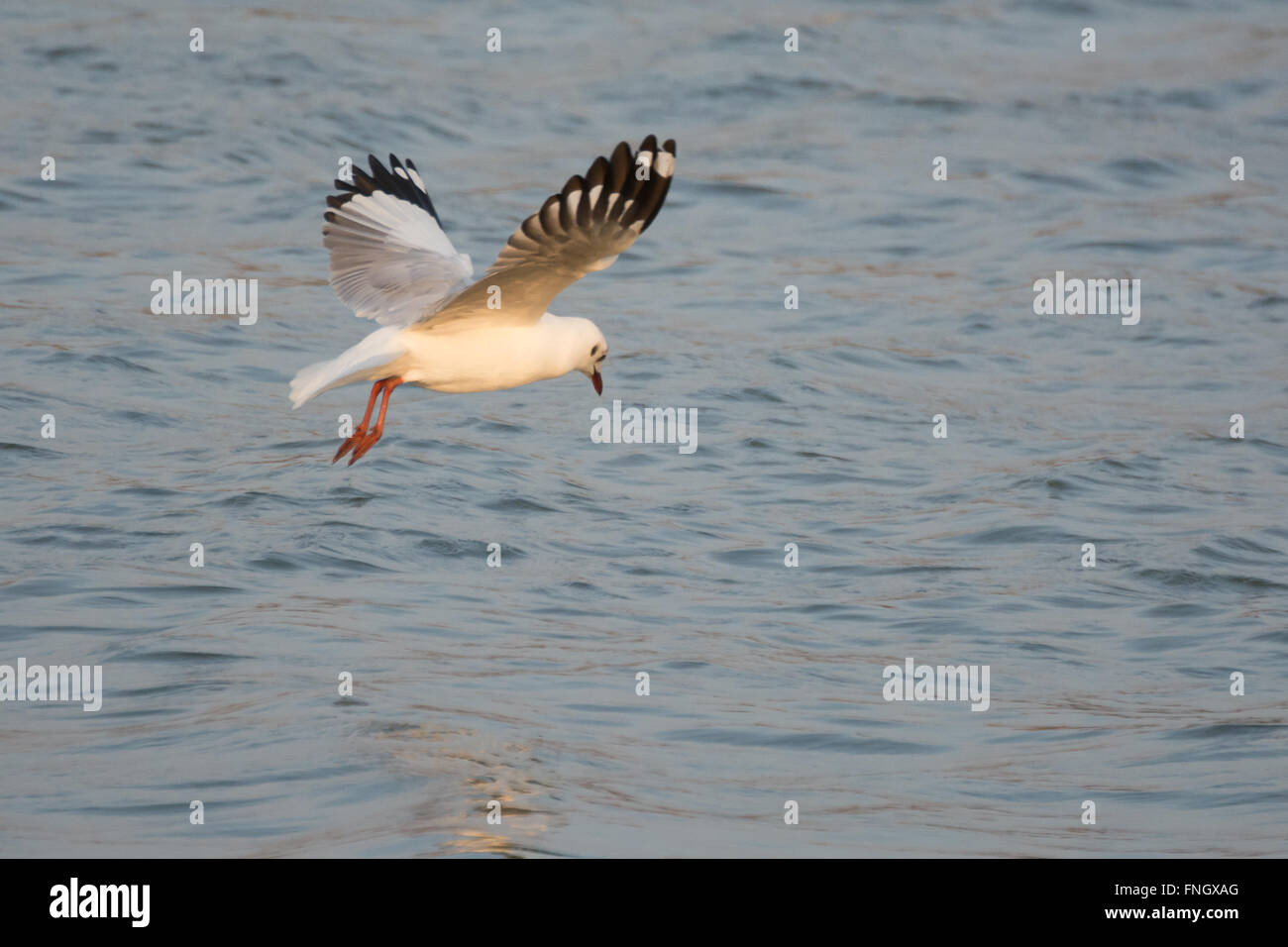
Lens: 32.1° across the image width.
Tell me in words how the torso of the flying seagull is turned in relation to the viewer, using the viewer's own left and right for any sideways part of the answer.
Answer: facing to the right of the viewer
